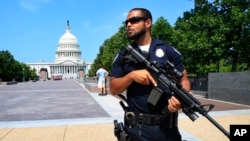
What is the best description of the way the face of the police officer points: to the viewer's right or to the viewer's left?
to the viewer's left

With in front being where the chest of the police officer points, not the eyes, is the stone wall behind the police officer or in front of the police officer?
behind

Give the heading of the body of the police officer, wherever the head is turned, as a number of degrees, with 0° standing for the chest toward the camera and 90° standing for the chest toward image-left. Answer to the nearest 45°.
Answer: approximately 0°
